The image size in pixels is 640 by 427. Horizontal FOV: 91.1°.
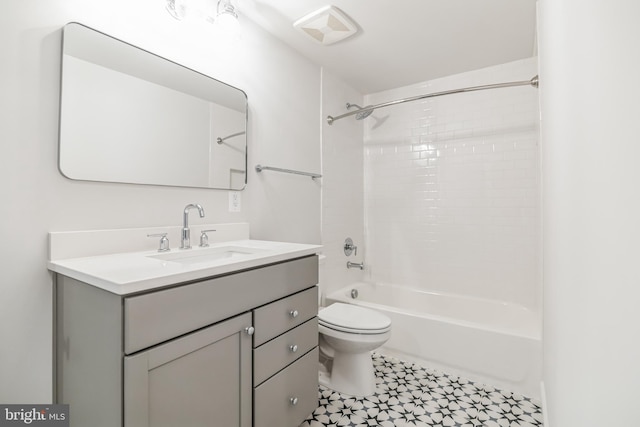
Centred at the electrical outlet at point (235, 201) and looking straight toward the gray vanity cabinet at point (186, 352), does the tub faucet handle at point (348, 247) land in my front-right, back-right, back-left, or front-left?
back-left

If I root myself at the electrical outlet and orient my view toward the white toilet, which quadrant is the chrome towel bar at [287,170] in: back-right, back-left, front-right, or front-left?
front-left

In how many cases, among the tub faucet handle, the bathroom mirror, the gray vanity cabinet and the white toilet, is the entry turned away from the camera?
0

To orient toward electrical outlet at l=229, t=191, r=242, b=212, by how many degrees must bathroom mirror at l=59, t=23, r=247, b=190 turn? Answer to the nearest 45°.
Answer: approximately 90° to its left

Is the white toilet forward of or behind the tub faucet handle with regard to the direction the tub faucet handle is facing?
forward

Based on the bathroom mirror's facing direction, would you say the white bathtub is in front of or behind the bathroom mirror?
in front

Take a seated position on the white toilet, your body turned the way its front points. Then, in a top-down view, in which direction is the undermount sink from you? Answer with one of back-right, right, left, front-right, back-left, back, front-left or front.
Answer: right

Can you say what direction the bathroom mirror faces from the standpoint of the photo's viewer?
facing the viewer and to the right of the viewer

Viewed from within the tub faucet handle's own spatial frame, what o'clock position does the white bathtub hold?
The white bathtub is roughly at 12 o'clock from the tub faucet handle.

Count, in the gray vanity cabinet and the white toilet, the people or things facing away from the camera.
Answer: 0

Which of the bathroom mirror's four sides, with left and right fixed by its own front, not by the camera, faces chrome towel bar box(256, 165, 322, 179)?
left

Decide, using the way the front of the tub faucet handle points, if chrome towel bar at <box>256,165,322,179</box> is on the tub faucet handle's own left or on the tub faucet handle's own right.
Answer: on the tub faucet handle's own right
